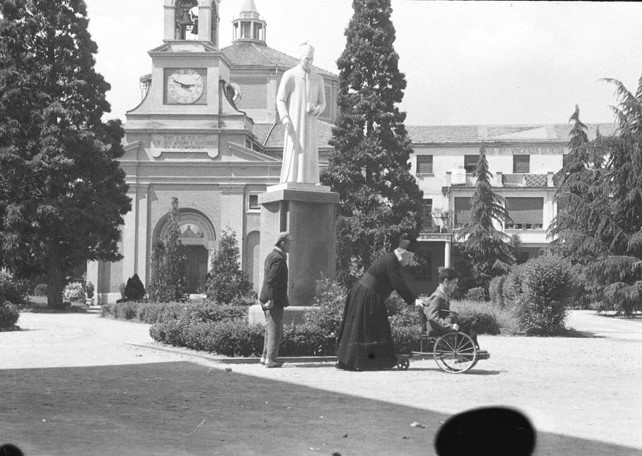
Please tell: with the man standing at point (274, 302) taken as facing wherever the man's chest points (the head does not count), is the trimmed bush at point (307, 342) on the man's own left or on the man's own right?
on the man's own left

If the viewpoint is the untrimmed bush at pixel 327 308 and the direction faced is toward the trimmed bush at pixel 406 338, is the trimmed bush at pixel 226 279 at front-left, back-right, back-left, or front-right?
back-left

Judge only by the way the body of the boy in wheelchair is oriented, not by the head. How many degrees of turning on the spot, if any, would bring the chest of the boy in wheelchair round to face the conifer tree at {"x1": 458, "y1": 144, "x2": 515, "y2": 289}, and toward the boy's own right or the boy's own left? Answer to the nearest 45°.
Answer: approximately 90° to the boy's own left

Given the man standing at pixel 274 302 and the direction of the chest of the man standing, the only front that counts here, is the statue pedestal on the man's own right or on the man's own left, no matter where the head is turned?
on the man's own left

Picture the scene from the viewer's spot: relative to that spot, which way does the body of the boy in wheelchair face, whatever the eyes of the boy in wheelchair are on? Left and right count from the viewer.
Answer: facing to the right of the viewer

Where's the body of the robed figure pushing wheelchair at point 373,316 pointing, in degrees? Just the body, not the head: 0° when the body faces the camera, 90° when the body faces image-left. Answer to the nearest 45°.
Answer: approximately 270°

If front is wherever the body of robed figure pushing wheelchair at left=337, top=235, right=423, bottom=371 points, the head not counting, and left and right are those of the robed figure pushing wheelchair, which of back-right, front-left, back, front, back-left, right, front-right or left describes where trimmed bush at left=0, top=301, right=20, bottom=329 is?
back-left

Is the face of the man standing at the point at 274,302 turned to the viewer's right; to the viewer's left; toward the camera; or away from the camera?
to the viewer's right

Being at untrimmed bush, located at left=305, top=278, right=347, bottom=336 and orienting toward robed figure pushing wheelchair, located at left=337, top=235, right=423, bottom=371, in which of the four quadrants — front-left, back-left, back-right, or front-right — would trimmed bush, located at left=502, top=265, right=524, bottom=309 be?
back-left
